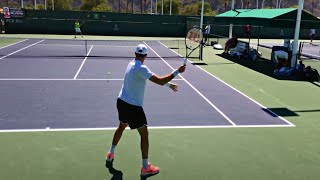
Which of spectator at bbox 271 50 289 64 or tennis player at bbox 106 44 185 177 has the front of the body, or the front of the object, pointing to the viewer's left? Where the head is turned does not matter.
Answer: the spectator

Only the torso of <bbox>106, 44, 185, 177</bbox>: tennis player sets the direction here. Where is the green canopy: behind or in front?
in front

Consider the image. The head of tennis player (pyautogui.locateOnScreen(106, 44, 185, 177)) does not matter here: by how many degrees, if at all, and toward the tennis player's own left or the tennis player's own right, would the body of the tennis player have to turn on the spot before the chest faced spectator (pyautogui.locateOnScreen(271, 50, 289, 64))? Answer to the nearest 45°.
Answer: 0° — they already face them

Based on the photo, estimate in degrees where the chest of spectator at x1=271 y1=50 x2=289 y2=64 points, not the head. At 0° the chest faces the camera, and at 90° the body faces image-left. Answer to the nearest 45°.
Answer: approximately 90°

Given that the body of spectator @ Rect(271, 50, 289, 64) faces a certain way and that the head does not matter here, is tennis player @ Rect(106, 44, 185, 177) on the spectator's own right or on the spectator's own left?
on the spectator's own left

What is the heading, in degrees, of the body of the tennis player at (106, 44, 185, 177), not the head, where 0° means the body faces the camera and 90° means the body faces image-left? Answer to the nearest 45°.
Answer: approximately 225°
